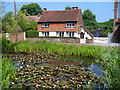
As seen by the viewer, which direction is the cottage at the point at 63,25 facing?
toward the camera

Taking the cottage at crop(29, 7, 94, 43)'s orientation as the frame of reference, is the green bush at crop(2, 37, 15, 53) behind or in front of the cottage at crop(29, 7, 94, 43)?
in front

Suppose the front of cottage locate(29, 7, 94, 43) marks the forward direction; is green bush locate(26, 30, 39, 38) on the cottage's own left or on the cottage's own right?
on the cottage's own right
